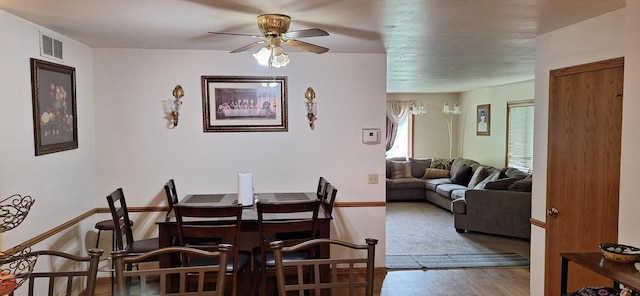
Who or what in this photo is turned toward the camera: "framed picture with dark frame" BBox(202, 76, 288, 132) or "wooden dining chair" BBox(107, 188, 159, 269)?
the framed picture with dark frame

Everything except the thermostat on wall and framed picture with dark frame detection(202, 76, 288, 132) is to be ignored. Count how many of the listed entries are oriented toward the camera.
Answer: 2

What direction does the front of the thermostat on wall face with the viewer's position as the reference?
facing the viewer

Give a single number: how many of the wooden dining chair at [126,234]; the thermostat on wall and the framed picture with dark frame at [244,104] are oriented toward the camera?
2

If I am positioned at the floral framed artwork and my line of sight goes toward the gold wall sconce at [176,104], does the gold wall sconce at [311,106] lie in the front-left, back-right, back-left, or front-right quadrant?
front-right

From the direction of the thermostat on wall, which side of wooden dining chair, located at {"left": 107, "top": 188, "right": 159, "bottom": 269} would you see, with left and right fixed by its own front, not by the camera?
front

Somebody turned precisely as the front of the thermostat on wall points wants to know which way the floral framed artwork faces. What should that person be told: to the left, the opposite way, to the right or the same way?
to the left

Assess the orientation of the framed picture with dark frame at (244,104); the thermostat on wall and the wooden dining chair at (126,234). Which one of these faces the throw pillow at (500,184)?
the wooden dining chair

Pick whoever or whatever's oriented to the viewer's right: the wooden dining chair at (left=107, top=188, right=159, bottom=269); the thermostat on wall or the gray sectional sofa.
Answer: the wooden dining chair

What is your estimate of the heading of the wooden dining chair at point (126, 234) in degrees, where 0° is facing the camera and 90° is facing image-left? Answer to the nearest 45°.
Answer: approximately 270°

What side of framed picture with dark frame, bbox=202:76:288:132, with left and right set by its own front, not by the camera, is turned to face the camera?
front

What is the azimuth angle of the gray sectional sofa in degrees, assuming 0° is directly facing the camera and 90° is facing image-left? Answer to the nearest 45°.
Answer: approximately 45°

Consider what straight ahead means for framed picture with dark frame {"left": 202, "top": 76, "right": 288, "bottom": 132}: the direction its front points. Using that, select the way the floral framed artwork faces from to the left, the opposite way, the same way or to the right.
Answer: to the left

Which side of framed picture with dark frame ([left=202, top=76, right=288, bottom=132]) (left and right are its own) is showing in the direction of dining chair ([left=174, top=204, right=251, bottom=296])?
front

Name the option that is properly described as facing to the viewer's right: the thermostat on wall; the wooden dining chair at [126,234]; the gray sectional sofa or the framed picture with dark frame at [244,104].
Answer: the wooden dining chair

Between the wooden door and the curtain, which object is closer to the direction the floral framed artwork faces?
the wooden door
